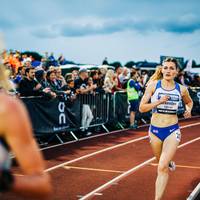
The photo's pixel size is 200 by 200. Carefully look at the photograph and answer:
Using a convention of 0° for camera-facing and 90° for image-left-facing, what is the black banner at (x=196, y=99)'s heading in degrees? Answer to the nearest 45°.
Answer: approximately 0°

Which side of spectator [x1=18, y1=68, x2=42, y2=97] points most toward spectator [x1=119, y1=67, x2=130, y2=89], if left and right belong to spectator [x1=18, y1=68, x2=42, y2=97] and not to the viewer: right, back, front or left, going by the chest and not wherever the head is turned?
left

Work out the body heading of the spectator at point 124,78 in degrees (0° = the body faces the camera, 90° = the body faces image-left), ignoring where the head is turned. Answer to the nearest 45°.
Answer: approximately 315°

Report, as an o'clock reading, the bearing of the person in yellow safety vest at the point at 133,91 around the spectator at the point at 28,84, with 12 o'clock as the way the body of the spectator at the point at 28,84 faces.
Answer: the person in yellow safety vest at the point at 133,91 is roughly at 9 o'clock from the spectator at the point at 28,84.

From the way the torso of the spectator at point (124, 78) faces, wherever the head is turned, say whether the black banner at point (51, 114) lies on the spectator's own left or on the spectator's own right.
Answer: on the spectator's own right

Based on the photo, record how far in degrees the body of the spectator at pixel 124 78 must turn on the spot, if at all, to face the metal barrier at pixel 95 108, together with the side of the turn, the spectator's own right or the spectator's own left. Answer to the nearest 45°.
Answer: approximately 45° to the spectator's own right
